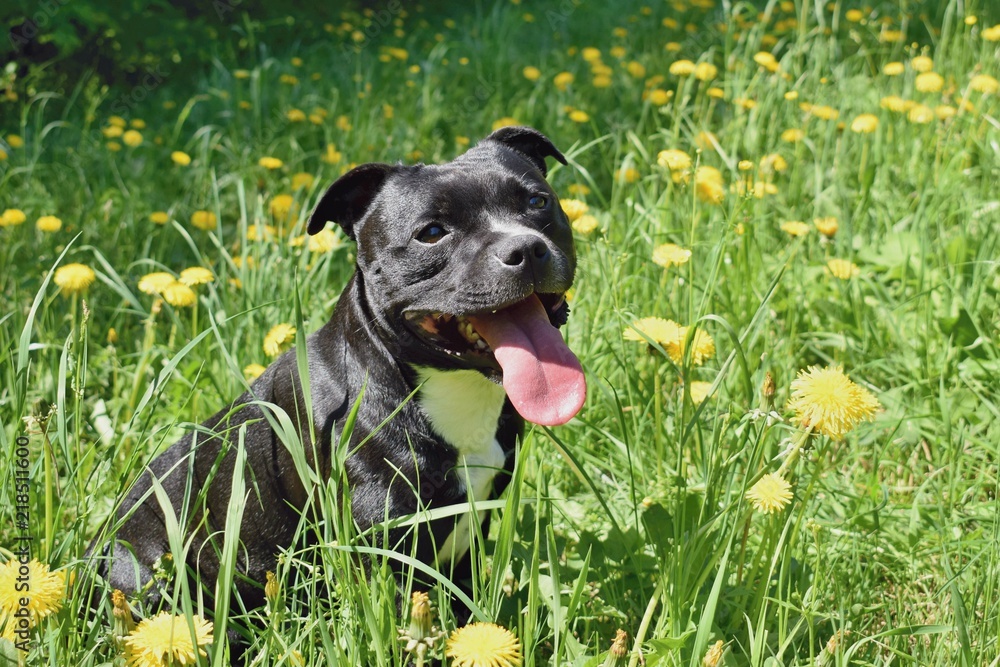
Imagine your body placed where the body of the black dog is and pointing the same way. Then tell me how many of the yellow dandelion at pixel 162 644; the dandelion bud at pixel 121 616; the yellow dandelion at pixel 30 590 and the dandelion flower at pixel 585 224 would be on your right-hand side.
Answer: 3

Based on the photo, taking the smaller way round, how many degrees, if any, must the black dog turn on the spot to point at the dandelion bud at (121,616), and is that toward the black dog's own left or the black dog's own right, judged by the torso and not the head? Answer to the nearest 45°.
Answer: approximately 90° to the black dog's own right

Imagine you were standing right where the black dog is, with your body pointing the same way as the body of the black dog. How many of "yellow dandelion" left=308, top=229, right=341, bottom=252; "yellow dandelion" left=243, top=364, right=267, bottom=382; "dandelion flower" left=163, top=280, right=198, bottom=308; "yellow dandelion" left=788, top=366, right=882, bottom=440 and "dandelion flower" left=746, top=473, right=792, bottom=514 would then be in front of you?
2

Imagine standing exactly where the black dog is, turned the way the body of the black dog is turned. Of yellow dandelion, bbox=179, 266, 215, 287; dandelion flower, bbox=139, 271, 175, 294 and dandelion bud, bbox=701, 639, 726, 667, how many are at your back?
2

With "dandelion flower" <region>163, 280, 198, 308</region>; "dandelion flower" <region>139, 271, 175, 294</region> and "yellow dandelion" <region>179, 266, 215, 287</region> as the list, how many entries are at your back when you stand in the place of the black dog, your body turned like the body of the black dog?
3

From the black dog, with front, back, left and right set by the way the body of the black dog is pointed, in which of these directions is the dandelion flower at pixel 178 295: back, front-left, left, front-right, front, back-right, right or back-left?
back

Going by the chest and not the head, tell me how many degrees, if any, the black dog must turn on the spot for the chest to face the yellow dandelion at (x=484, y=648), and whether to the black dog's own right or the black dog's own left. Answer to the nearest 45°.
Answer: approximately 45° to the black dog's own right

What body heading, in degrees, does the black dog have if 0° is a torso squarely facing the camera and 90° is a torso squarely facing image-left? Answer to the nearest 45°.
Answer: approximately 315°

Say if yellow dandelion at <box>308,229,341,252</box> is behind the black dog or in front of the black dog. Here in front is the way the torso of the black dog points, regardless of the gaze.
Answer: behind

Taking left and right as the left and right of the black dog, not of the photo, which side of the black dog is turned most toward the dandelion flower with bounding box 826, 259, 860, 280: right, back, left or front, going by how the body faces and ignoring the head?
left

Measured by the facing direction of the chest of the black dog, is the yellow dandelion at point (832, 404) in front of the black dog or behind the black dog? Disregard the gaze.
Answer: in front

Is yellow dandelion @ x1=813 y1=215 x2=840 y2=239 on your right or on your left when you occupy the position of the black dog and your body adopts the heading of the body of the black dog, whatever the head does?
on your left

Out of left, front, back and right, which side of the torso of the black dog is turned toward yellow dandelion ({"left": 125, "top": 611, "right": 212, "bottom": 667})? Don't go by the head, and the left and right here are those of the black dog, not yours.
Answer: right

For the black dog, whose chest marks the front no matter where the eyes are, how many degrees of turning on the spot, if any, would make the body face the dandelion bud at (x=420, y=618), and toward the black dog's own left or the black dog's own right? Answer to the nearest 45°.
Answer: approximately 45° to the black dog's own right

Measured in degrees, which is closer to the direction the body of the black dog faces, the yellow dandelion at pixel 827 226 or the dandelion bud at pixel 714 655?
the dandelion bud

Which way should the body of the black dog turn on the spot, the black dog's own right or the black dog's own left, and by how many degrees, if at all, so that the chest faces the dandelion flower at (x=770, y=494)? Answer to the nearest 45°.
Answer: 0° — it already faces it

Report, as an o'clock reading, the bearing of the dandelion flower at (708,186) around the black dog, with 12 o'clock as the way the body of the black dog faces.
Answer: The dandelion flower is roughly at 9 o'clock from the black dog.

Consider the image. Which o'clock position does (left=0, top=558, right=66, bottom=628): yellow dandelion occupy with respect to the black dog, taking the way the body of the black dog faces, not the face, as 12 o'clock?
The yellow dandelion is roughly at 3 o'clock from the black dog.
